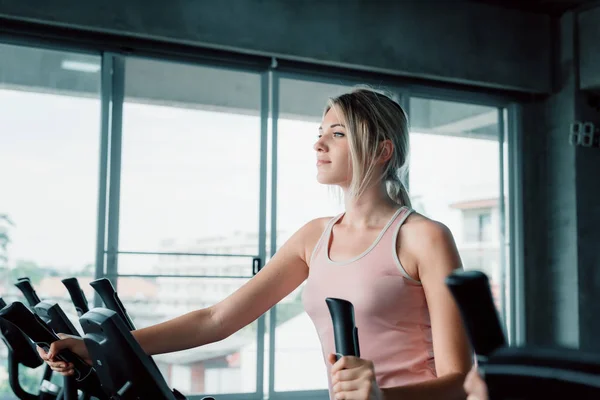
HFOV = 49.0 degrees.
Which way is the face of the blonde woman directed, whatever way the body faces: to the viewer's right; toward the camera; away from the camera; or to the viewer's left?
to the viewer's left

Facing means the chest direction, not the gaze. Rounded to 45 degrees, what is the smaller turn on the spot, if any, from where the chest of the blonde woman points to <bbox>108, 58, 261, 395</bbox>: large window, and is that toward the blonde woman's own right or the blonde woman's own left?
approximately 135° to the blonde woman's own right

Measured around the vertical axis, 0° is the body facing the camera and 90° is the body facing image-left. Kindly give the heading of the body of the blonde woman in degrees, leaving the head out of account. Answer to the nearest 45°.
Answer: approximately 45°

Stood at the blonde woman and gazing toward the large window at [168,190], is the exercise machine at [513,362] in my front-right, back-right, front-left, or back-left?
back-left

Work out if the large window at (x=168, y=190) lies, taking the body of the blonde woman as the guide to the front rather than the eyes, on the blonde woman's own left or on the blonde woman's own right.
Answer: on the blonde woman's own right
